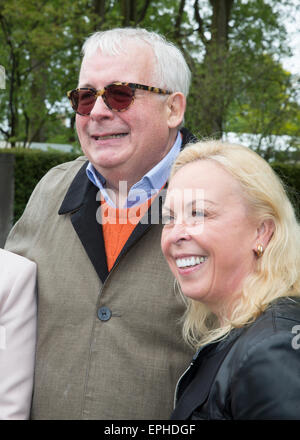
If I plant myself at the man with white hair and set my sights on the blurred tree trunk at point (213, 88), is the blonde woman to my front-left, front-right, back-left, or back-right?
back-right

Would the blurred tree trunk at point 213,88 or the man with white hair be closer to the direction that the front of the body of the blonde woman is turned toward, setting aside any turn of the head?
the man with white hair

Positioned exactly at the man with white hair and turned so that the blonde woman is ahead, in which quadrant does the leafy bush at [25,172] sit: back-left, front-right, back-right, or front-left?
back-left

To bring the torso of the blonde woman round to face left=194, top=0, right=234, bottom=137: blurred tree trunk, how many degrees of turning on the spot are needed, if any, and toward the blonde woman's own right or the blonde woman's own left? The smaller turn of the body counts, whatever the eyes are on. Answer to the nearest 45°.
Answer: approximately 135° to the blonde woman's own right

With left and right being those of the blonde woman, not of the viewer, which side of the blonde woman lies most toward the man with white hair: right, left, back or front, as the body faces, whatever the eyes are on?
right

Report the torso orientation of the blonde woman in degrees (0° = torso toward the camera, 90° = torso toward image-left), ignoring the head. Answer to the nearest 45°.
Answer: approximately 45°
